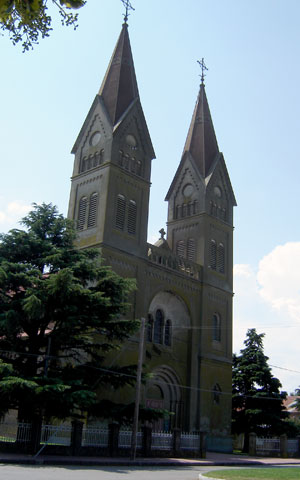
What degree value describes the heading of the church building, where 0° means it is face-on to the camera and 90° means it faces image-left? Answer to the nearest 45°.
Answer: approximately 315°

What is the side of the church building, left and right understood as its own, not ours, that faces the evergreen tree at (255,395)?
left

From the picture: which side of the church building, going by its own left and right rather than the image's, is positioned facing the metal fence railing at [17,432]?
right
